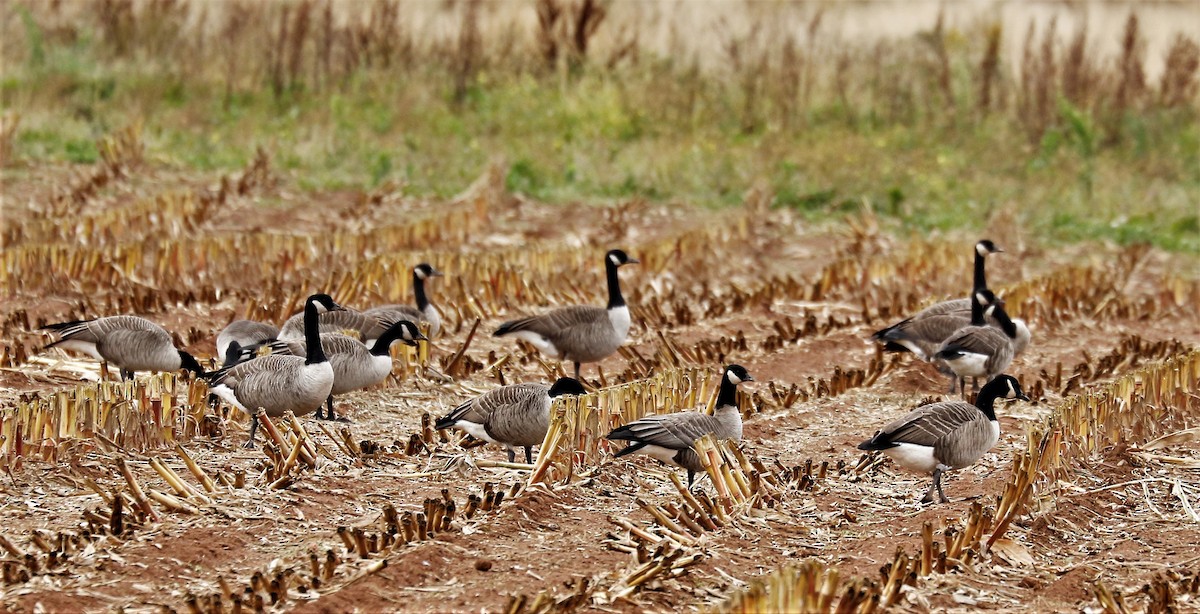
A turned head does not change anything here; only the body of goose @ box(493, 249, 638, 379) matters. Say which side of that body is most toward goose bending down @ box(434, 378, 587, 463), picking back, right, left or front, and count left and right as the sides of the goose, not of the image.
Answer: right

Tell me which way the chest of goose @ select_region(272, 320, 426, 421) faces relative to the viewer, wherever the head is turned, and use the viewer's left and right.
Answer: facing to the right of the viewer

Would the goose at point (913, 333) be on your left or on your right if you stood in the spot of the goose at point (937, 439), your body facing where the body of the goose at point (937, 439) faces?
on your left

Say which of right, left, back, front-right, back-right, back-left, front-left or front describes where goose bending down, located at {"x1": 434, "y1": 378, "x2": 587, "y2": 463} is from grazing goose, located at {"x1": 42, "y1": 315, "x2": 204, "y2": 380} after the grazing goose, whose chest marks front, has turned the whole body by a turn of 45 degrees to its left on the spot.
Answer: right

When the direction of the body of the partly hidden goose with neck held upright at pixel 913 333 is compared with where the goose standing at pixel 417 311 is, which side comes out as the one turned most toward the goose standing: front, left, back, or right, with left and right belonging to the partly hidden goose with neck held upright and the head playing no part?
back

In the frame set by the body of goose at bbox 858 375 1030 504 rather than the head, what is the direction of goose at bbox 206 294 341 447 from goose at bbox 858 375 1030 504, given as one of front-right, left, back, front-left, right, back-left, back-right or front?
back

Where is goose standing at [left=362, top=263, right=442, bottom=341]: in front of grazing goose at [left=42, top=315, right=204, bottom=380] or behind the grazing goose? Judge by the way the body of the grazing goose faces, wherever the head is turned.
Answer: in front

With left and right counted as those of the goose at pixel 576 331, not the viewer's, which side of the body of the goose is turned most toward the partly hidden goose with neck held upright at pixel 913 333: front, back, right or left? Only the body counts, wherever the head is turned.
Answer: front

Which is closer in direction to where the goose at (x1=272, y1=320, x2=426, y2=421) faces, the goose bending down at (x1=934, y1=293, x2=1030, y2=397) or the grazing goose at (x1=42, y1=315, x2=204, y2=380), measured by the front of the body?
the goose bending down

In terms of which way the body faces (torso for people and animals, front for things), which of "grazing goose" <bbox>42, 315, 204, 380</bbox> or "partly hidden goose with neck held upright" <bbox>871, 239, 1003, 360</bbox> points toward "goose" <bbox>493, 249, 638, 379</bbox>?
the grazing goose

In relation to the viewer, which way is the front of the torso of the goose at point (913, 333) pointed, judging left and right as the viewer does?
facing to the right of the viewer

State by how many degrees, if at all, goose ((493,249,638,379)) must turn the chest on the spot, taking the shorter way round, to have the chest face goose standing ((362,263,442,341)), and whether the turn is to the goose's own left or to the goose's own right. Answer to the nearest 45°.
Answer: approximately 135° to the goose's own left

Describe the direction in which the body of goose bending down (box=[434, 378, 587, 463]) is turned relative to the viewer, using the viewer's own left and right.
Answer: facing to the right of the viewer

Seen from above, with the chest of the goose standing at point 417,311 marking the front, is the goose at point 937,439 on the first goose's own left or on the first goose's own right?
on the first goose's own right

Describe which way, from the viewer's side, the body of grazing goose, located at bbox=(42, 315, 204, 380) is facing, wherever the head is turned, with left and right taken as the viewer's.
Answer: facing to the right of the viewer

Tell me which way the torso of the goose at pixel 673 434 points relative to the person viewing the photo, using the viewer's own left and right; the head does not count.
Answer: facing to the right of the viewer
